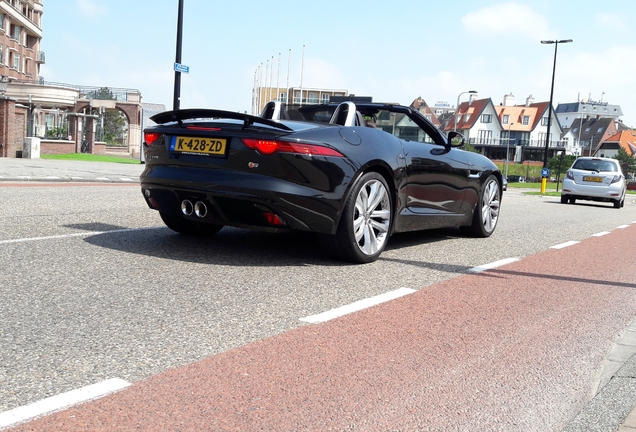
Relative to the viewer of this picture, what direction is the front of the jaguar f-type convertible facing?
facing away from the viewer and to the right of the viewer

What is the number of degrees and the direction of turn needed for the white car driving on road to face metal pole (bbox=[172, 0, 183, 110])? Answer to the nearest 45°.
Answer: approximately 90° to its left

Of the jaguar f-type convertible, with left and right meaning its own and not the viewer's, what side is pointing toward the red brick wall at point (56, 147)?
left

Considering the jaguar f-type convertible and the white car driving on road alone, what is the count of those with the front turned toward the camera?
0

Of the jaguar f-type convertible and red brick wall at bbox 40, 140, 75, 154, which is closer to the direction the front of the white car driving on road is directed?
the red brick wall

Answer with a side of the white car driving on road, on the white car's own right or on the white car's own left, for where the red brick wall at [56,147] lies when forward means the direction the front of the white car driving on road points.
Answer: on the white car's own left

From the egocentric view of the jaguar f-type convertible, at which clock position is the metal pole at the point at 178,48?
The metal pole is roughly at 10 o'clock from the jaguar f-type convertible.

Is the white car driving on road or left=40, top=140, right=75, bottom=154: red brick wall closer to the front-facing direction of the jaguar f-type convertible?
the white car driving on road

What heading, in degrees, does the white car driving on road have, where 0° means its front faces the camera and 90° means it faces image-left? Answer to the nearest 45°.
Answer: approximately 180°

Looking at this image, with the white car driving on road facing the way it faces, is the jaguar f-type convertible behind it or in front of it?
behind

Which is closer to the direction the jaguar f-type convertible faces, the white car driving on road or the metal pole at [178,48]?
the white car driving on road
